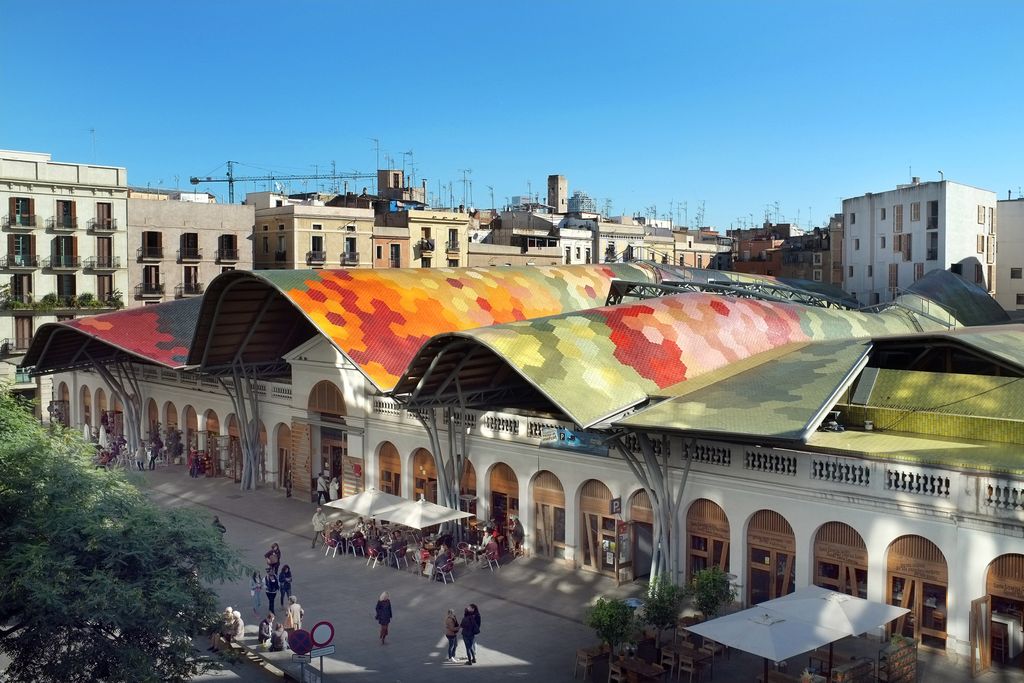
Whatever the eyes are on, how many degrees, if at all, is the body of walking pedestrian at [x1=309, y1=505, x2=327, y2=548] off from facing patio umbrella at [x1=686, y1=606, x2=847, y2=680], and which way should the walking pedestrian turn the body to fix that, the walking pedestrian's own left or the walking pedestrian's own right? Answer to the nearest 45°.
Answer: approximately 90° to the walking pedestrian's own left

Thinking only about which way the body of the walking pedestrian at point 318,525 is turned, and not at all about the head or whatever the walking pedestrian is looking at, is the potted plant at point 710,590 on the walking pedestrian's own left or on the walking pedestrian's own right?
on the walking pedestrian's own left

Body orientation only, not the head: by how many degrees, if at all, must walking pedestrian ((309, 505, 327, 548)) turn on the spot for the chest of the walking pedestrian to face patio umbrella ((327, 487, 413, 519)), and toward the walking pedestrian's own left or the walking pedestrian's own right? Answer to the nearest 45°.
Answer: approximately 90° to the walking pedestrian's own left
